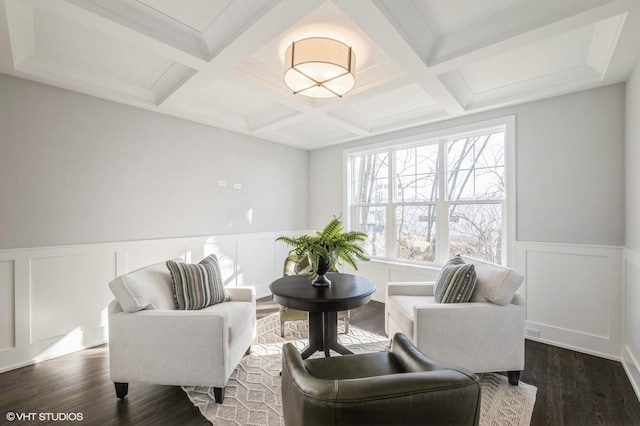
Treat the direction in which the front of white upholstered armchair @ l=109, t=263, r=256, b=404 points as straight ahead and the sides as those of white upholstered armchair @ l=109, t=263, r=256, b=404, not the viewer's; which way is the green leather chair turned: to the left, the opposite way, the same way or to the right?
to the left

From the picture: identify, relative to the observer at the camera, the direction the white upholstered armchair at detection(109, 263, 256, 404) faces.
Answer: facing to the right of the viewer

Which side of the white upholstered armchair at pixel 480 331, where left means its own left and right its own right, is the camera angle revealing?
left

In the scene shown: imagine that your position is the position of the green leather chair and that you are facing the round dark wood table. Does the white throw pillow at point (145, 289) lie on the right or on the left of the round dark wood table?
left

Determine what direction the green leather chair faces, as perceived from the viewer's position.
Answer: facing away from the viewer and to the left of the viewer

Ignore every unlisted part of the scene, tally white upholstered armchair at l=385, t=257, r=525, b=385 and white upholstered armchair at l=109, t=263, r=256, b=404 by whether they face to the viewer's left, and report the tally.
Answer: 1

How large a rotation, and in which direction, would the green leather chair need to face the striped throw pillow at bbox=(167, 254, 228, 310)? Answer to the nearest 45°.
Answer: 0° — it already faces it

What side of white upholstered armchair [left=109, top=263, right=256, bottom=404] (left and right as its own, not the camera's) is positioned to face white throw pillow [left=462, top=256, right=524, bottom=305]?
front

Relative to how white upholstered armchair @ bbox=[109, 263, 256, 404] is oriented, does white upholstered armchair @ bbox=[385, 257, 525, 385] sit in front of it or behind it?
in front

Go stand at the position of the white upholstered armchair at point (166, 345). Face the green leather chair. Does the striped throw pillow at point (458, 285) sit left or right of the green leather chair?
left

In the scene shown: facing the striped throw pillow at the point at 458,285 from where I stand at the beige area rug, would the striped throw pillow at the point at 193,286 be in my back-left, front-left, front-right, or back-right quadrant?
back-left
